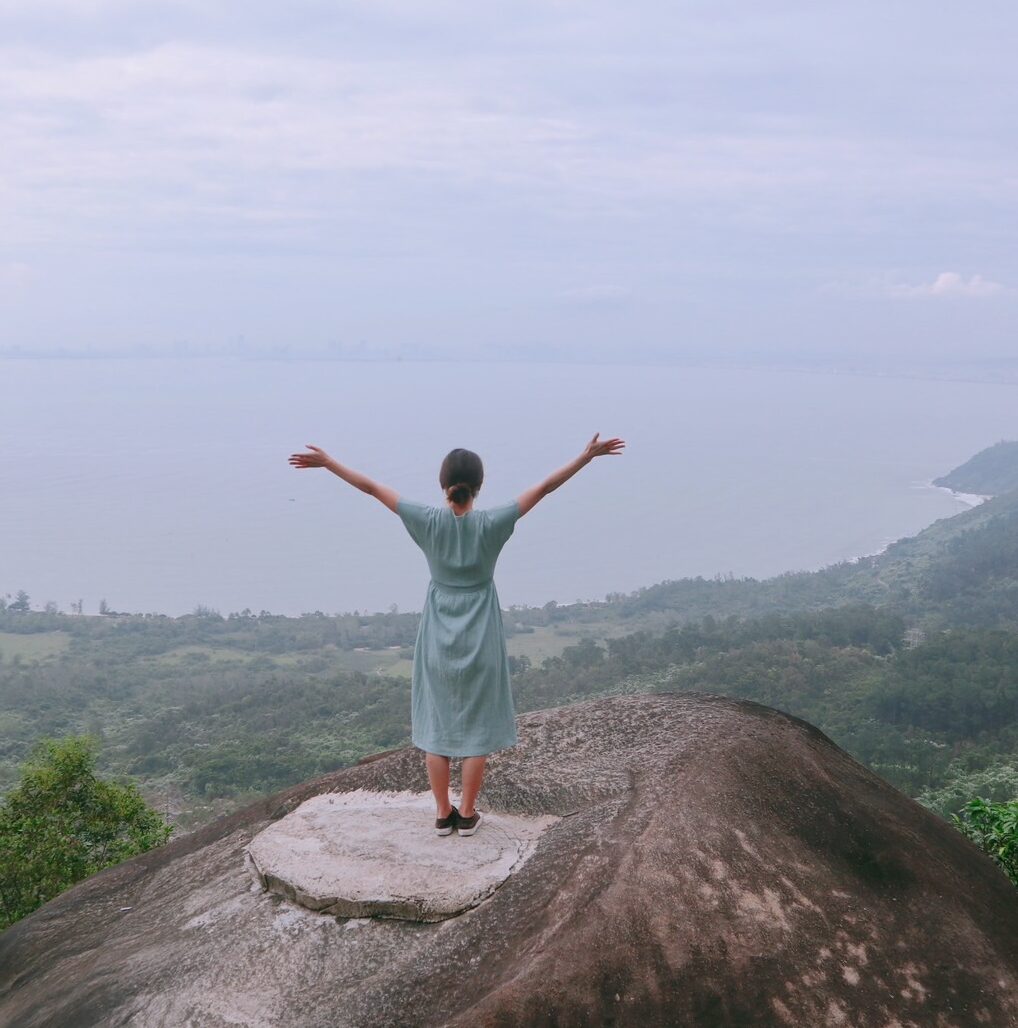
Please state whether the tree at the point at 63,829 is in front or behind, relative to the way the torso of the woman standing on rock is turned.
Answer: in front

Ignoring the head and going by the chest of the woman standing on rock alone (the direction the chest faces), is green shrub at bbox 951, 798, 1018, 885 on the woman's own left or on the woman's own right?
on the woman's own right

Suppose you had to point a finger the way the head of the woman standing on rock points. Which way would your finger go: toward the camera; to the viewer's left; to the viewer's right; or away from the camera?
away from the camera

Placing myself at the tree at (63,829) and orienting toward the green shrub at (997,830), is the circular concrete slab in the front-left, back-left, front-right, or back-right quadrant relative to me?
front-right

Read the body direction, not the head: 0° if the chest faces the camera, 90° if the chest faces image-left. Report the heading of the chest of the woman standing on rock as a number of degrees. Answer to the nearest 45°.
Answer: approximately 180°
